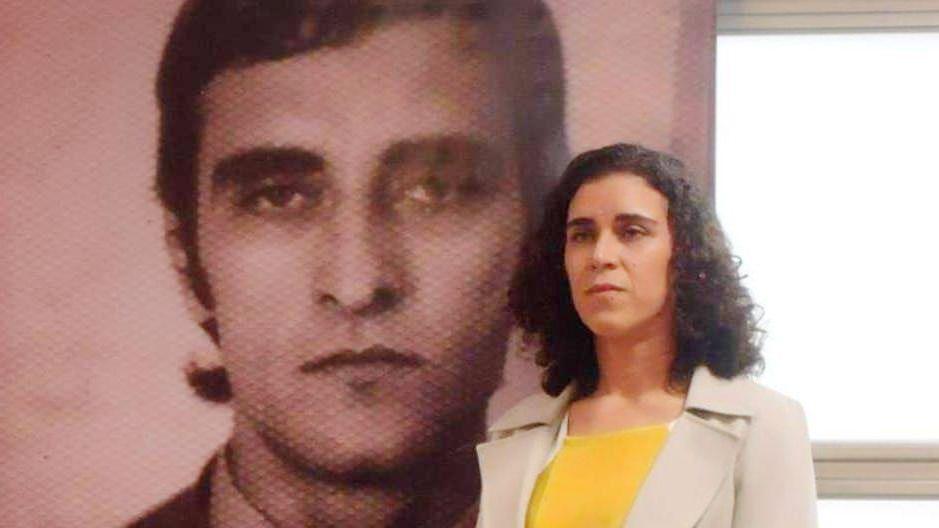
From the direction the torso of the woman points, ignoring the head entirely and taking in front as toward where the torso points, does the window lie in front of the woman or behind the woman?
behind

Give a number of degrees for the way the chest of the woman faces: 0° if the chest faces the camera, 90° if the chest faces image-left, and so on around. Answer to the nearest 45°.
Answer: approximately 45°
